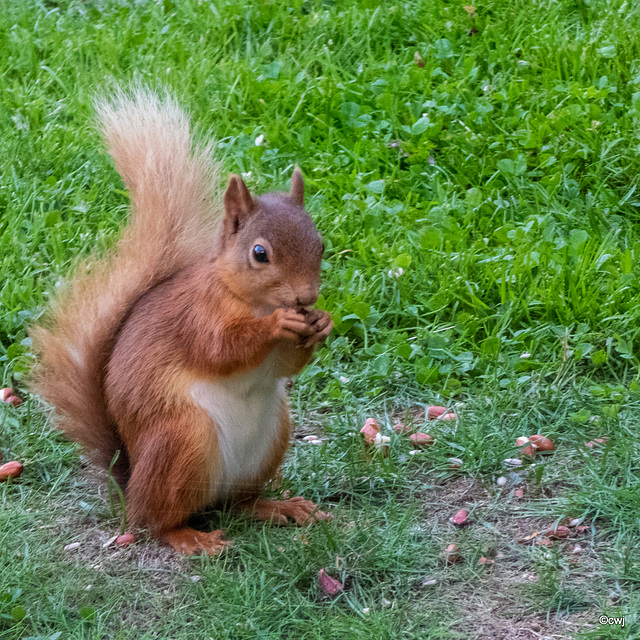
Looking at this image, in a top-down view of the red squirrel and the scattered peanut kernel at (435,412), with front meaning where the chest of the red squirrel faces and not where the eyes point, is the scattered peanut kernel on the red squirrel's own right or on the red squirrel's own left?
on the red squirrel's own left

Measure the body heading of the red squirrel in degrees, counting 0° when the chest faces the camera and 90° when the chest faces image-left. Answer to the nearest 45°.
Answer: approximately 315°
